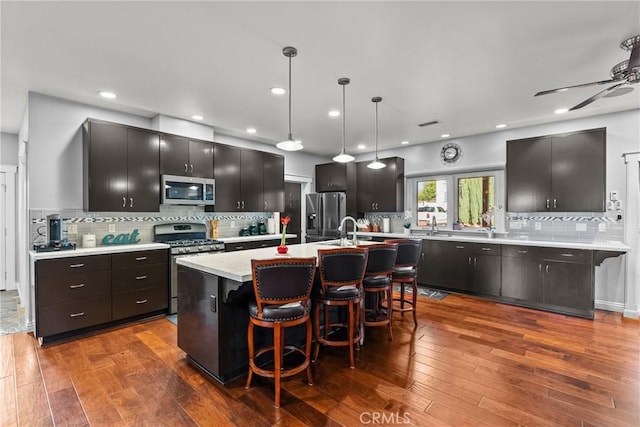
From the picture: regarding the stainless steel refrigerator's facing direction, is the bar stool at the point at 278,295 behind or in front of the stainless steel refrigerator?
in front

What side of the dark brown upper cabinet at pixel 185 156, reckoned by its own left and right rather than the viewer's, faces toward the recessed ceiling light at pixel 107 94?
right

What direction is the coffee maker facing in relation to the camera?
toward the camera

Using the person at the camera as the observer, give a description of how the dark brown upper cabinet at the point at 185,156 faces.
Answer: facing the viewer and to the right of the viewer

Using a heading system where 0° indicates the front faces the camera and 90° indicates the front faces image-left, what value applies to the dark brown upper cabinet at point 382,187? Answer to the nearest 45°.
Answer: approximately 45°

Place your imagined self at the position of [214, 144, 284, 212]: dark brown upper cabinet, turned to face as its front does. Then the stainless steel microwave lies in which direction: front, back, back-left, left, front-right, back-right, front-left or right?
right

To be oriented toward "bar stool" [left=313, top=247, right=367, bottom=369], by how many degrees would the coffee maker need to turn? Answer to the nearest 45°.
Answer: approximately 45° to its left

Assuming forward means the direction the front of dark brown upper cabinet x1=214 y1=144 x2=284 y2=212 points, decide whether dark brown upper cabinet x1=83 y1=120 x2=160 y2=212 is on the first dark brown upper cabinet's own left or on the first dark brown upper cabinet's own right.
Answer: on the first dark brown upper cabinet's own right
